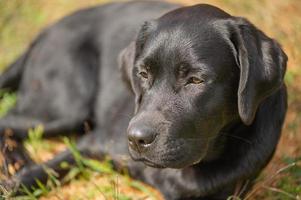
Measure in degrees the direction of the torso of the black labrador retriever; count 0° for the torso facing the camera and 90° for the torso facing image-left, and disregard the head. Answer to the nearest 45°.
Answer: approximately 315°
